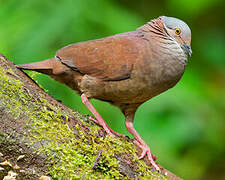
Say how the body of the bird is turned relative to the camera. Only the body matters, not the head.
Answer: to the viewer's right
